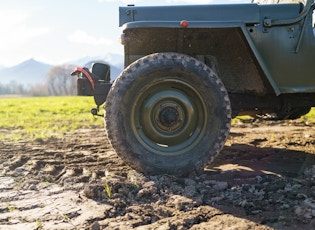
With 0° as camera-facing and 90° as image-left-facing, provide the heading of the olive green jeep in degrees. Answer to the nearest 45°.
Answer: approximately 90°
